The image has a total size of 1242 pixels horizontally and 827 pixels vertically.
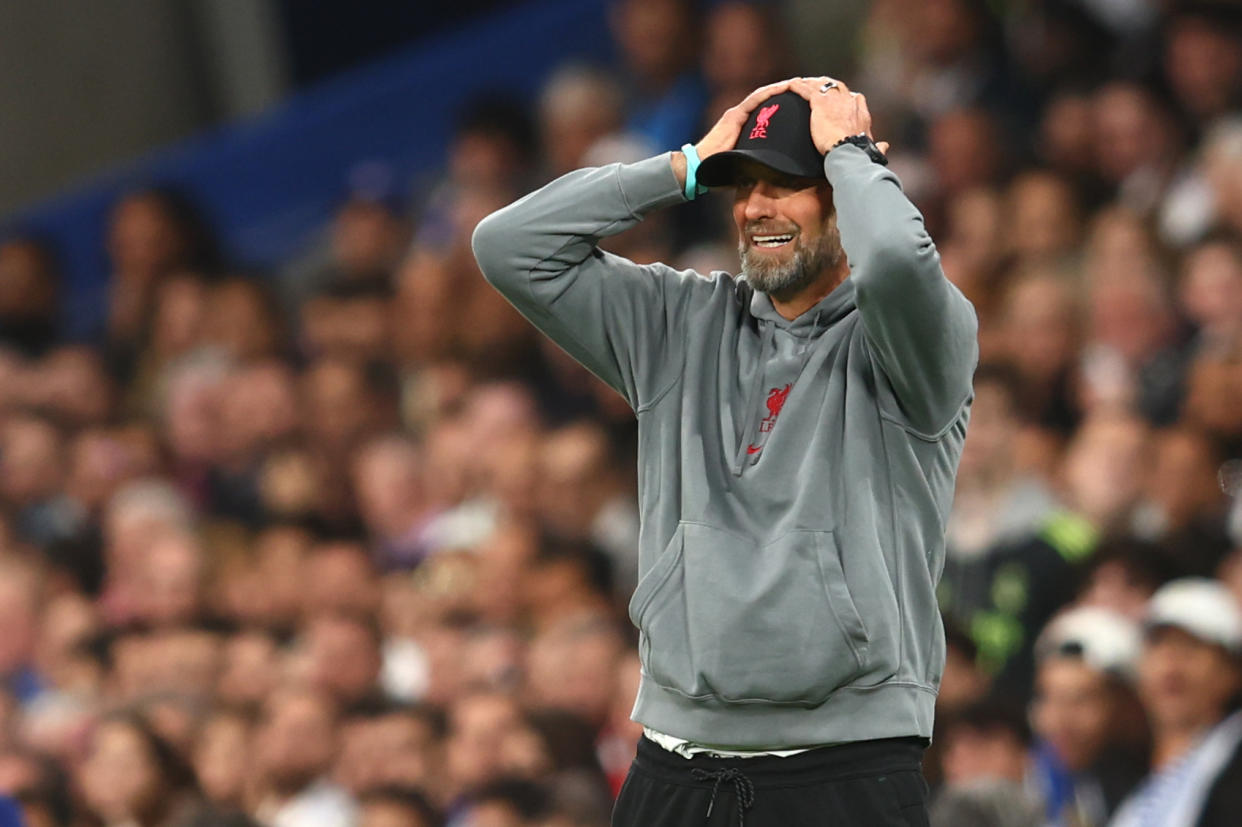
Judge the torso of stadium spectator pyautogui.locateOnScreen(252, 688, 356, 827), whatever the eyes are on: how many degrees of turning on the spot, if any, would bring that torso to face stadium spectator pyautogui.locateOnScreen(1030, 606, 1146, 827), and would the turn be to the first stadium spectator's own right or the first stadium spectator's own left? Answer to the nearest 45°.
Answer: approximately 90° to the first stadium spectator's own left

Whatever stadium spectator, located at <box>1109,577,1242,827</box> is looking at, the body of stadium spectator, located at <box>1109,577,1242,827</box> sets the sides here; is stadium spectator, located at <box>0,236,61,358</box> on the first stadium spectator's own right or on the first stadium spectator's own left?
on the first stadium spectator's own right

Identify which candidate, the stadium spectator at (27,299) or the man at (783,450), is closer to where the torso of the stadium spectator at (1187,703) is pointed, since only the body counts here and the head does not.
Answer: the man

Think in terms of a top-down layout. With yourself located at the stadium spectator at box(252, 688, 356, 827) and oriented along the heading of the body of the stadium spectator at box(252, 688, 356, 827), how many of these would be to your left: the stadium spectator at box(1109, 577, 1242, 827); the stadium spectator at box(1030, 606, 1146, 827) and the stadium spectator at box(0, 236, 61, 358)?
2

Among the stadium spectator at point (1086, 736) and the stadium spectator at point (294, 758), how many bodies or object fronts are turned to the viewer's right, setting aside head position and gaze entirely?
0

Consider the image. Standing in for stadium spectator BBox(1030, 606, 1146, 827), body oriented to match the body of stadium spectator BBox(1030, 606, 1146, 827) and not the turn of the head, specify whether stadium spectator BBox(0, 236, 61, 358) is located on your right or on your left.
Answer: on your right

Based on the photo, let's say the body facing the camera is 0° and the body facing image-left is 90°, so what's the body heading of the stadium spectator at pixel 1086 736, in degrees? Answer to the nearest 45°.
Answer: approximately 45°

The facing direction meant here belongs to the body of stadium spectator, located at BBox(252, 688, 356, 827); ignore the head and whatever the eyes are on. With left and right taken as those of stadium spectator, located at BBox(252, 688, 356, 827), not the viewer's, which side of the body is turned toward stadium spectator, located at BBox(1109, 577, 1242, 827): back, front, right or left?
left

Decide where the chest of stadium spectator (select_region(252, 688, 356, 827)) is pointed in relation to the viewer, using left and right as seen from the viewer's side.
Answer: facing the viewer and to the left of the viewer

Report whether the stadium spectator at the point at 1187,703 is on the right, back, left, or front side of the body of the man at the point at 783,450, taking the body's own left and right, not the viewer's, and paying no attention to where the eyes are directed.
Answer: back

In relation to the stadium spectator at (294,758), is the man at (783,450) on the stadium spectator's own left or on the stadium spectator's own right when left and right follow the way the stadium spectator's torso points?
on the stadium spectator's own left

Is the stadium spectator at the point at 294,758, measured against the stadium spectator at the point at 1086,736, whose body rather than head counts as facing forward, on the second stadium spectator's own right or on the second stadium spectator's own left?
on the second stadium spectator's own right

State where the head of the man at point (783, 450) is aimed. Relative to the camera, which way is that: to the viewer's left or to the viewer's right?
to the viewer's left

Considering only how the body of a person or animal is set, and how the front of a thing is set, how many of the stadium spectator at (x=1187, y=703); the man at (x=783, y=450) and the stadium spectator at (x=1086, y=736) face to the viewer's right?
0
